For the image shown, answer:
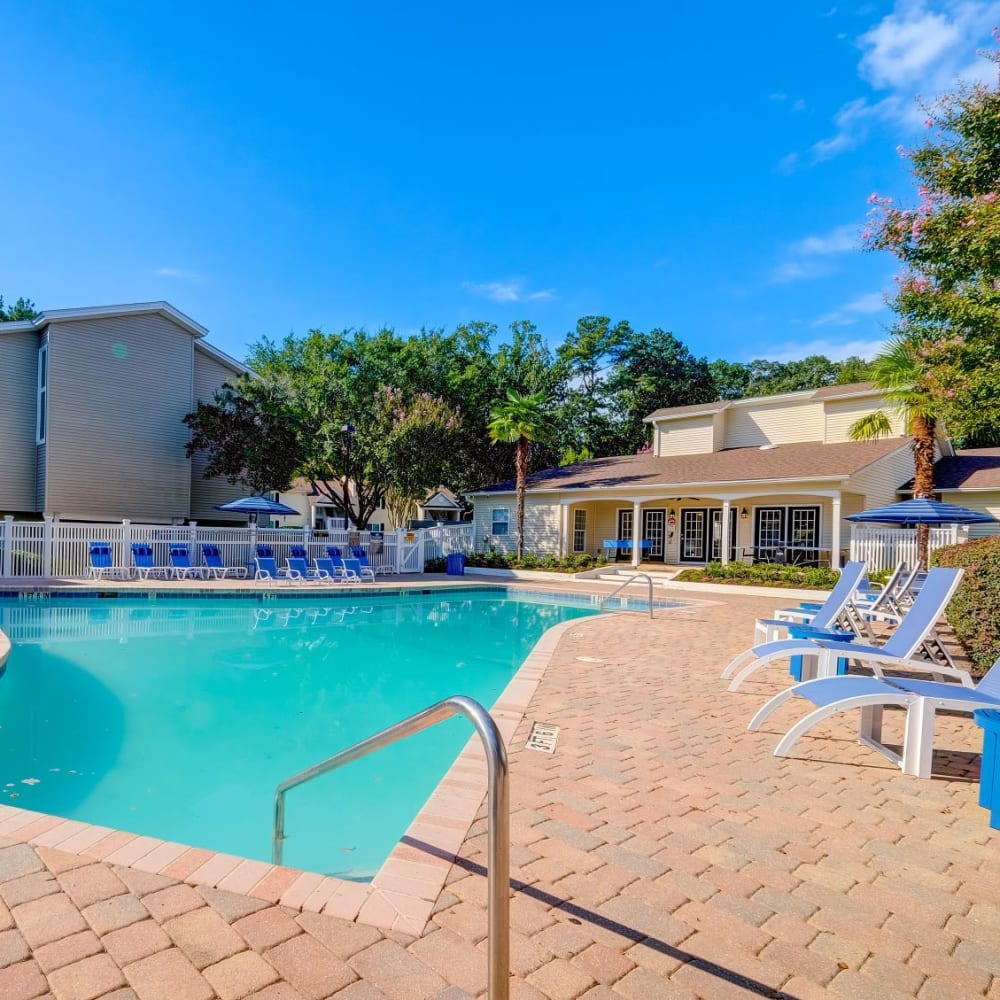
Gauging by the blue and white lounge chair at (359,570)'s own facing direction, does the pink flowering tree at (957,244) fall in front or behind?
in front

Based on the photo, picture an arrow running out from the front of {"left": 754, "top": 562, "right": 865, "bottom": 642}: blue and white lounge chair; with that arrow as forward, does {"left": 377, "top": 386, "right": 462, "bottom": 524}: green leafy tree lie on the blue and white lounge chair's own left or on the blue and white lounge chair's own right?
on the blue and white lounge chair's own right

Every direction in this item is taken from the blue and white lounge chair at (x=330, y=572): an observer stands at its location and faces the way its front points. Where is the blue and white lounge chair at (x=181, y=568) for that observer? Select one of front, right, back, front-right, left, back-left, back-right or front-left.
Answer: back-right

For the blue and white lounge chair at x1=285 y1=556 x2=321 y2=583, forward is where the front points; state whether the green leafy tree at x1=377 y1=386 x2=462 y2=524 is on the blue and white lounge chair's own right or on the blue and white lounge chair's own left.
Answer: on the blue and white lounge chair's own left

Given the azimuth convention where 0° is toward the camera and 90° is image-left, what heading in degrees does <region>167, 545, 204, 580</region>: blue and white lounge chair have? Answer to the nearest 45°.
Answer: approximately 315°

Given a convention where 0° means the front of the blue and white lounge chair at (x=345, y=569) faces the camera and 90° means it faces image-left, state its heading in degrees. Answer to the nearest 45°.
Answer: approximately 315°

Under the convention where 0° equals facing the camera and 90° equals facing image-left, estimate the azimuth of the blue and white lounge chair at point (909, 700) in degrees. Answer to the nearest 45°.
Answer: approximately 90°
